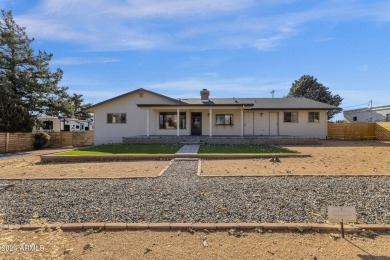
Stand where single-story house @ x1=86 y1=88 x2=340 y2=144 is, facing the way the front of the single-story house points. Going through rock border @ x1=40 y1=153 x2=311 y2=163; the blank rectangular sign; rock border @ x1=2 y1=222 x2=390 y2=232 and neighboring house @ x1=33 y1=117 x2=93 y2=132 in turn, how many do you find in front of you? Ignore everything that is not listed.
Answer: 3

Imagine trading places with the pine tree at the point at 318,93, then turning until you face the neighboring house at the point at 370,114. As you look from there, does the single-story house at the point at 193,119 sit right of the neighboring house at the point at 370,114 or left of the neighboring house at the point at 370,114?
right

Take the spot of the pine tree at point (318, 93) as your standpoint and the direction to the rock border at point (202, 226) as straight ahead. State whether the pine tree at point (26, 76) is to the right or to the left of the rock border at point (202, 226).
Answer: right

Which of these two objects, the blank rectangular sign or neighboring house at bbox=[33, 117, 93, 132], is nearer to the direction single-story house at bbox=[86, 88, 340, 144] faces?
the blank rectangular sign

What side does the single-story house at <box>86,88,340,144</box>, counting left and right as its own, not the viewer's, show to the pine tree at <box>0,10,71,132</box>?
right

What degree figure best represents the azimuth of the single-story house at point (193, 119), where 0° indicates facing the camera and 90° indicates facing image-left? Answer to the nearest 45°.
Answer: approximately 0°

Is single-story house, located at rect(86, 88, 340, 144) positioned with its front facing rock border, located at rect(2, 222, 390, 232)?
yes

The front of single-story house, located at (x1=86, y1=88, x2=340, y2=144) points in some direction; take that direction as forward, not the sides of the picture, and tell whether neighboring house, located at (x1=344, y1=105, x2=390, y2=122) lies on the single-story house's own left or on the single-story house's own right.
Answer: on the single-story house's own left

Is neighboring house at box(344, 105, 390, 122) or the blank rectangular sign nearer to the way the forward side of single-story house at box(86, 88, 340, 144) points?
the blank rectangular sign

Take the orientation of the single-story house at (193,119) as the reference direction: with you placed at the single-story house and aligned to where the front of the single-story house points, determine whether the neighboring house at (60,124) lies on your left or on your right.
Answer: on your right

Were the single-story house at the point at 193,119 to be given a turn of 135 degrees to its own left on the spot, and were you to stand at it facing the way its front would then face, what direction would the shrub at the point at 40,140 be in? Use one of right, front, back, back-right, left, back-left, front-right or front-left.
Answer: back-left

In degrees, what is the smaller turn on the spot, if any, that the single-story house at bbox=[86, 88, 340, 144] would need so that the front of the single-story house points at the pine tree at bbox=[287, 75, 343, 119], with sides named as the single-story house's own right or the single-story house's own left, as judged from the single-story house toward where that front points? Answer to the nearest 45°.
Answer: approximately 135° to the single-story house's own left
